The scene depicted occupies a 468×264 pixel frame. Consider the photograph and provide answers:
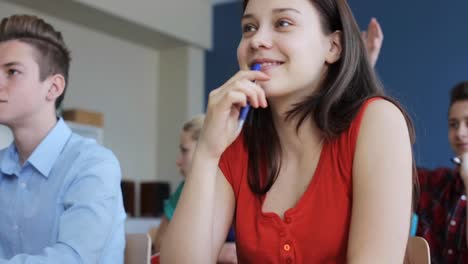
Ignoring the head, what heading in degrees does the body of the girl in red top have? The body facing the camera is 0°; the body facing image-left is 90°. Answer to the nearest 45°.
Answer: approximately 45°

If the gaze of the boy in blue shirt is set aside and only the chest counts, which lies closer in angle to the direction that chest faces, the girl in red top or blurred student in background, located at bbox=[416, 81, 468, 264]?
the girl in red top

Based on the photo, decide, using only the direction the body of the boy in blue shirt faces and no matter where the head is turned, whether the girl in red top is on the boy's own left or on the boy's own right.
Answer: on the boy's own left

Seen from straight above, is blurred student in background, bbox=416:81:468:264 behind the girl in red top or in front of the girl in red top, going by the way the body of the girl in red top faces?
behind

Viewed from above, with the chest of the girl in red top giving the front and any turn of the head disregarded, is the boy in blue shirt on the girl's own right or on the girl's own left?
on the girl's own right
